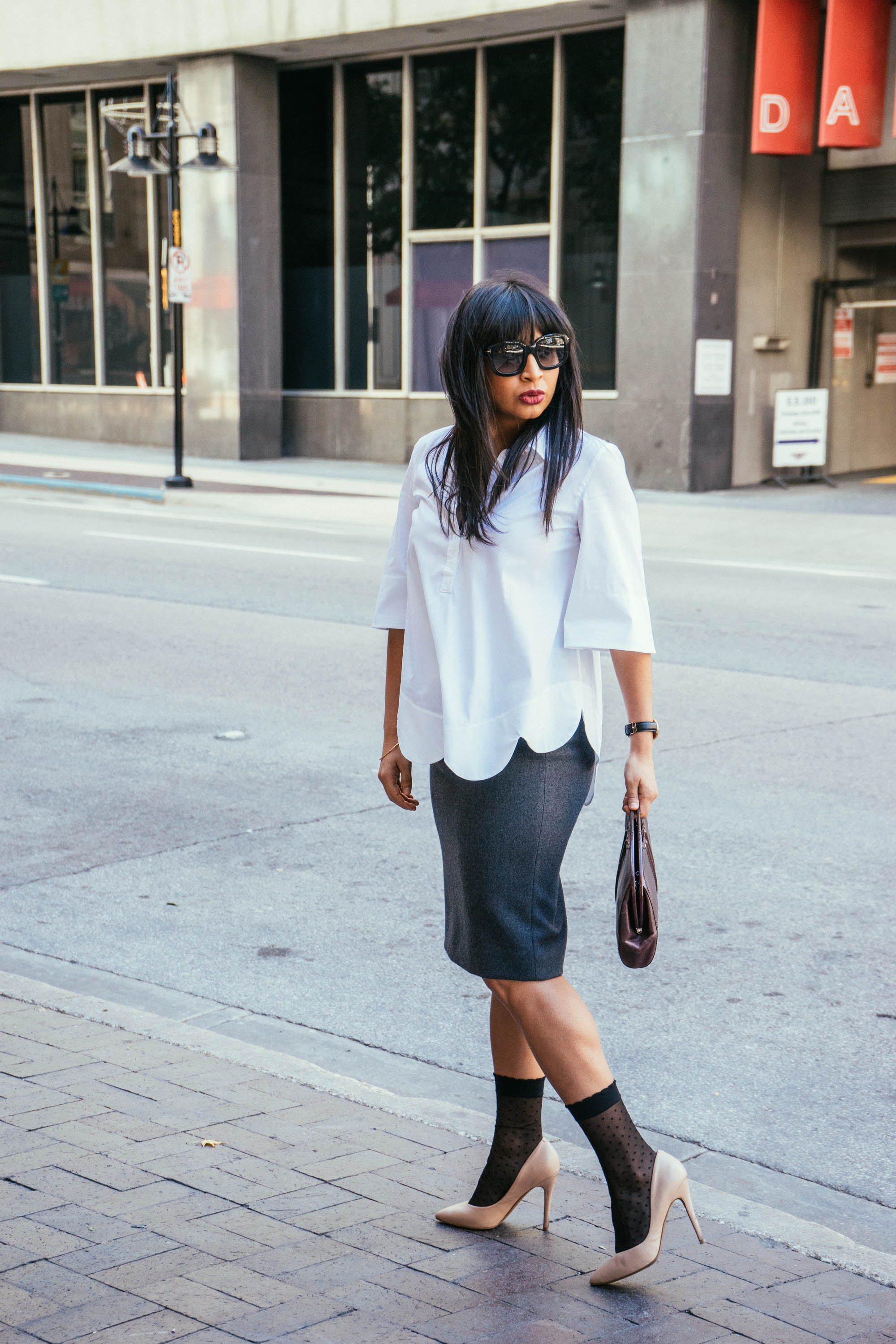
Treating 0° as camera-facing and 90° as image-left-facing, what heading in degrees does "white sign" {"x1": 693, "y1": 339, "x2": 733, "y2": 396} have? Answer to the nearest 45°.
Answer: approximately 0°

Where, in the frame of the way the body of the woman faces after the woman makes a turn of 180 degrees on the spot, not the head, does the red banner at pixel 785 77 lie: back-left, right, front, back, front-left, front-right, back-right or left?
front-left

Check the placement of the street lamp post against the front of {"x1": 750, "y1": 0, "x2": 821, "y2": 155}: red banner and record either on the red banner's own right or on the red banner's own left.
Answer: on the red banner's own right

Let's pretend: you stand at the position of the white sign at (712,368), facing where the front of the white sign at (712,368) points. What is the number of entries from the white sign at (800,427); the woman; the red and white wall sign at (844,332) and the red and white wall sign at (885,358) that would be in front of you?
1

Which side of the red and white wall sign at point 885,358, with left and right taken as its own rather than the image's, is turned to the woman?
front

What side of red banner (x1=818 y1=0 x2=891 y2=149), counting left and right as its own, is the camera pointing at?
front

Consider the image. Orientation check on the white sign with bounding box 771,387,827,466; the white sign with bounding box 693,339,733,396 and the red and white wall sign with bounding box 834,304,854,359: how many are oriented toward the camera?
3

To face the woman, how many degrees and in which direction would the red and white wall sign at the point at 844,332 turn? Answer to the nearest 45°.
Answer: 0° — it already faces them

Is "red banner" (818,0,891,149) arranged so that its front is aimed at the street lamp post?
no

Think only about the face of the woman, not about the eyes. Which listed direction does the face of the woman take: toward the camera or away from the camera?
toward the camera

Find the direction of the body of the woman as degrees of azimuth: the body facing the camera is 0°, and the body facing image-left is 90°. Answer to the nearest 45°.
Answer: approximately 45°

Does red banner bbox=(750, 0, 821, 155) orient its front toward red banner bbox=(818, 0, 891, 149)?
no

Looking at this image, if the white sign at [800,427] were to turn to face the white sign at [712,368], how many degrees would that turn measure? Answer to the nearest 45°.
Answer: approximately 45° to its right

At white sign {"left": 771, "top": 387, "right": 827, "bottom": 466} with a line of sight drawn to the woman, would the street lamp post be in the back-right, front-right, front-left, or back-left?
front-right

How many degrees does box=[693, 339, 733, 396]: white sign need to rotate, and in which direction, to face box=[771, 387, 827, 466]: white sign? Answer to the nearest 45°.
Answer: approximately 135° to its left

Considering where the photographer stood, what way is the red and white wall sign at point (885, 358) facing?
facing the viewer
